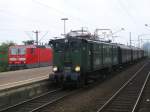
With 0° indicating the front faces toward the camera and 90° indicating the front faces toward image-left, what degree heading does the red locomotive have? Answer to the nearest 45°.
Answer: approximately 45°

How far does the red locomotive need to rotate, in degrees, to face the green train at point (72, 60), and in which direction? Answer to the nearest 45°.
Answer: approximately 45° to its left
